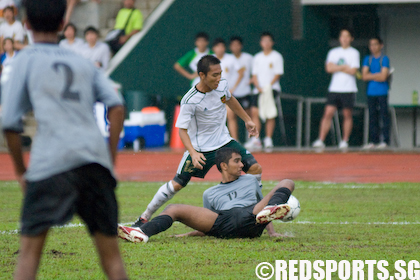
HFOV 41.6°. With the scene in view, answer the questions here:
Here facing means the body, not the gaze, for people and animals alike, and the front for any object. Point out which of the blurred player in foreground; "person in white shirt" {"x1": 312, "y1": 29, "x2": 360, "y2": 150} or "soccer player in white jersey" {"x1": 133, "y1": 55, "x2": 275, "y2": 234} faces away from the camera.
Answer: the blurred player in foreground

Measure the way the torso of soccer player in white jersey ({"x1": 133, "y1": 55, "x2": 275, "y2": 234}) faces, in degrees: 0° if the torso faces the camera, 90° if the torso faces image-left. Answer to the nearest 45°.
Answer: approximately 315°

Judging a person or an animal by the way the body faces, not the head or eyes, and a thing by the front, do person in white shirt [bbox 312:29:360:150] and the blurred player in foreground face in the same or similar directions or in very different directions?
very different directions

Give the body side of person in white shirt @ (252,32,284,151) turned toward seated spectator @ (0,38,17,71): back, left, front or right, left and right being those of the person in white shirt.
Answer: right

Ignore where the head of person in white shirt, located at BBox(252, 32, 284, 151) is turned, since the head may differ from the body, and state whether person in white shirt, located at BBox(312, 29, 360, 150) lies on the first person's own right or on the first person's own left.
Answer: on the first person's own left

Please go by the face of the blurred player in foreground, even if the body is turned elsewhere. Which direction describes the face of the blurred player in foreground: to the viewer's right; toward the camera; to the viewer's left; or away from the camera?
away from the camera

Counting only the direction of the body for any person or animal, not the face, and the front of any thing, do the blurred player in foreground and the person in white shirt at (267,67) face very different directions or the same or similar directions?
very different directions

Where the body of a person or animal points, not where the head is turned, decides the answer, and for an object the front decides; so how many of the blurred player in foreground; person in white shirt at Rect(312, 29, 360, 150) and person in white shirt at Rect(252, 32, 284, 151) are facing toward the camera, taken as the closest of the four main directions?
2

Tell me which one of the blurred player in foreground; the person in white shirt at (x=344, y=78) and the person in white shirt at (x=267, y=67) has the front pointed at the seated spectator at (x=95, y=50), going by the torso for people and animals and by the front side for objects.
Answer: the blurred player in foreground

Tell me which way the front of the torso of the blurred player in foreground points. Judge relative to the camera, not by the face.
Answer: away from the camera

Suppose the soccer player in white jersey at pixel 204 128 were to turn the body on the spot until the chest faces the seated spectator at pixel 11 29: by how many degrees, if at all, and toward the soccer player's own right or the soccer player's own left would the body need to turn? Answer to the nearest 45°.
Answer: approximately 180°

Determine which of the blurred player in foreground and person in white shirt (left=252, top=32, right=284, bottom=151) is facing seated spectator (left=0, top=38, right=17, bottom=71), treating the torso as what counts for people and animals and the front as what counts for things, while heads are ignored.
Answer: the blurred player in foreground

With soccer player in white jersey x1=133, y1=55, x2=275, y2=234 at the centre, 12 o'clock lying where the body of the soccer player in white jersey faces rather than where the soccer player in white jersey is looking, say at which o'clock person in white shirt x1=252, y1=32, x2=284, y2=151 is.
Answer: The person in white shirt is roughly at 8 o'clock from the soccer player in white jersey.

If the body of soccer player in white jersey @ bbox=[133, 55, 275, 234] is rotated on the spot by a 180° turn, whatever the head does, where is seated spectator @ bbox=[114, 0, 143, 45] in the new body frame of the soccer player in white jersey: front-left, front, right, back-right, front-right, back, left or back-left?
front-right
